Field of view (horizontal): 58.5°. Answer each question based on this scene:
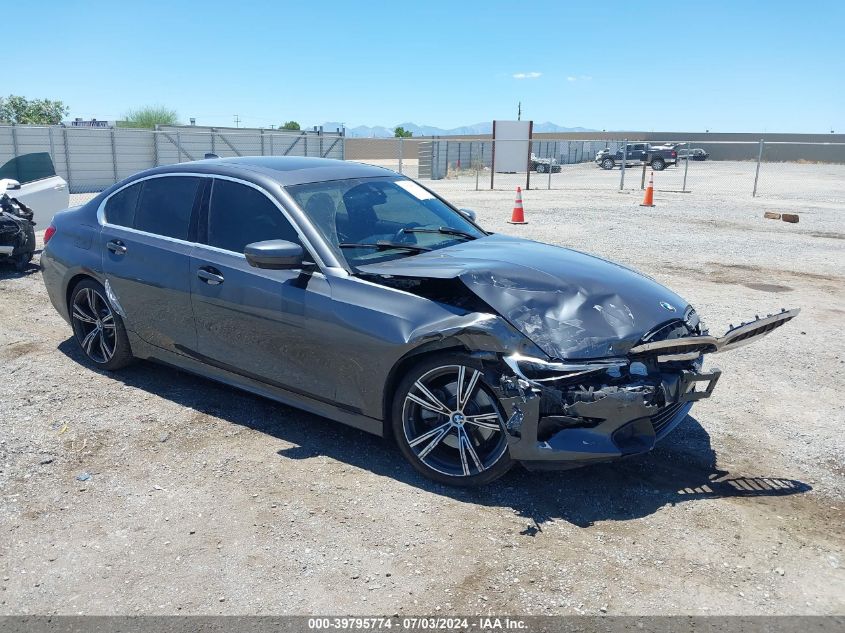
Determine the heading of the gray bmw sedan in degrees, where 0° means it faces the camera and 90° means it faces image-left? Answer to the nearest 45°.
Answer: approximately 315°

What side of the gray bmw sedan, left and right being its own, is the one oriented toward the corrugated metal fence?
back
